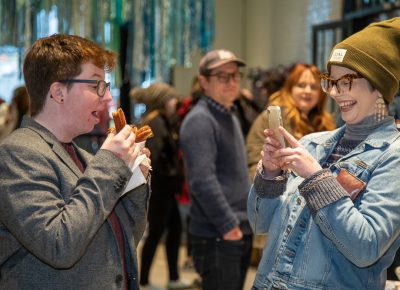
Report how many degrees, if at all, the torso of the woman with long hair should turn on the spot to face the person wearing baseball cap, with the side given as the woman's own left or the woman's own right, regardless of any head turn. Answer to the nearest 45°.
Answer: approximately 45° to the woman's own right

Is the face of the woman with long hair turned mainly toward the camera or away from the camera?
toward the camera

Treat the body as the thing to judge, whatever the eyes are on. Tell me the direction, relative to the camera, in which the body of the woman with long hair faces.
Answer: toward the camera
